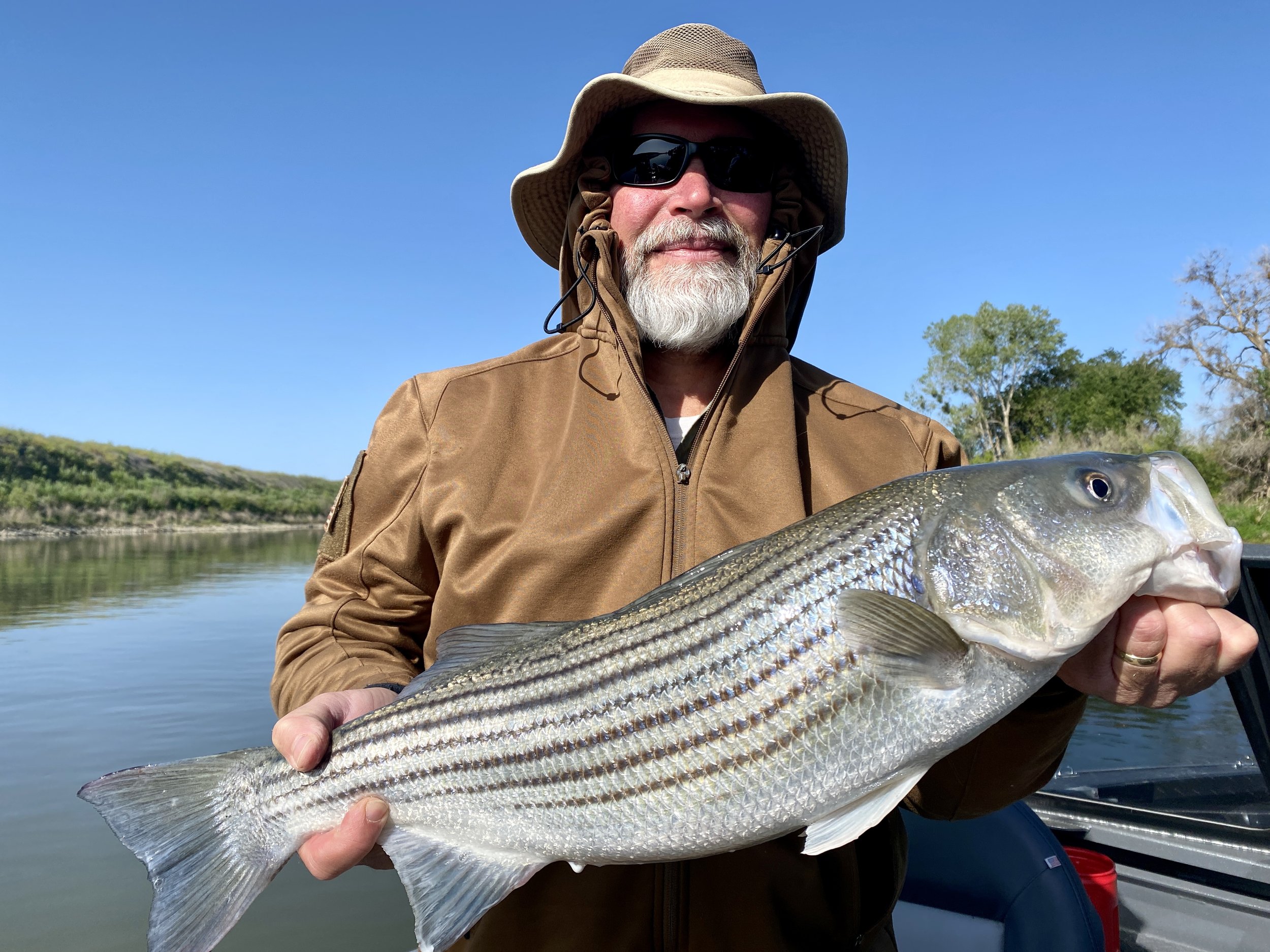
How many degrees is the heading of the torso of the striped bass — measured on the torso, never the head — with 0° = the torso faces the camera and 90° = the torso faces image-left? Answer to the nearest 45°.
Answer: approximately 270°

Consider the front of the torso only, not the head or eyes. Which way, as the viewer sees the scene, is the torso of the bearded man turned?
toward the camera

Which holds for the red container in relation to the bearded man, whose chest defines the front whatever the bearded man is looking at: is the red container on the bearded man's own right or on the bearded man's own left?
on the bearded man's own left

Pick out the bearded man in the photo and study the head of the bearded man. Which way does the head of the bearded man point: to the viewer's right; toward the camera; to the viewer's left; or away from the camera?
toward the camera
